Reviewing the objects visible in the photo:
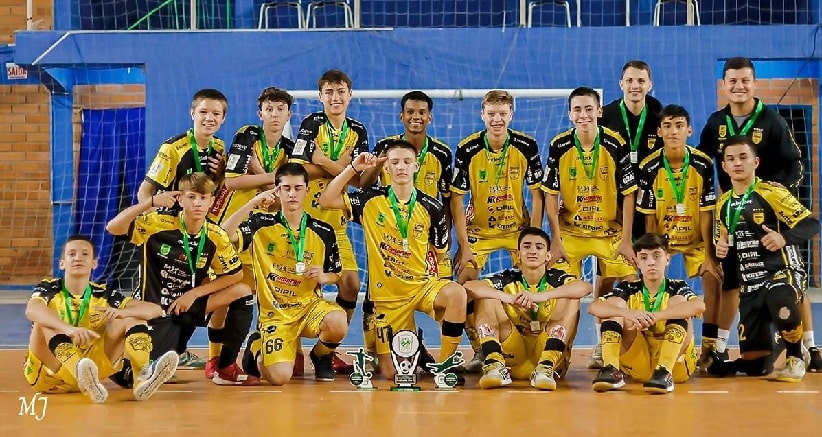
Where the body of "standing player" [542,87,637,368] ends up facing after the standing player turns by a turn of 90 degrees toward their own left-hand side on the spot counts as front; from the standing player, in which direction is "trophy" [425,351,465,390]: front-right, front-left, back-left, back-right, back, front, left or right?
back-right

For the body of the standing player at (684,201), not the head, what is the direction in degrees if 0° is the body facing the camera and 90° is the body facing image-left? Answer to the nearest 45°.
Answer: approximately 0°

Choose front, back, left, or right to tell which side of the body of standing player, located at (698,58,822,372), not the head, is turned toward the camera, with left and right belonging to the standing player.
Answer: front

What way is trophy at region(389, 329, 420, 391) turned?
toward the camera

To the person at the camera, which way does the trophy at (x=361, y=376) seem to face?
facing the viewer

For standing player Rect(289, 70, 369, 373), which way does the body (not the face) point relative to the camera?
toward the camera

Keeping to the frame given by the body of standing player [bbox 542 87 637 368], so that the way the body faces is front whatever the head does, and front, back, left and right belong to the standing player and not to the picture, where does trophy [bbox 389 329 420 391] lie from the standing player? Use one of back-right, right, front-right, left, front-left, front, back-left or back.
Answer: front-right

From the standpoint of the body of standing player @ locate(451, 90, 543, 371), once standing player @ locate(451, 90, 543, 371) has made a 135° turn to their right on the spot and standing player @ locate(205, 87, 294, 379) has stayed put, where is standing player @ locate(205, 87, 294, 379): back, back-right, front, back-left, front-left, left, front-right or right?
front-left
